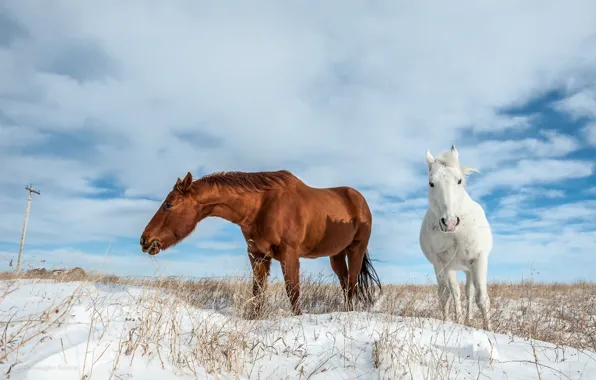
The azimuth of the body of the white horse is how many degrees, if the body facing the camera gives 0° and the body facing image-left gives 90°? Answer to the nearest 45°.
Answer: approximately 0°
